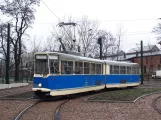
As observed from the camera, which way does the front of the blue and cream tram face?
facing the viewer and to the left of the viewer
